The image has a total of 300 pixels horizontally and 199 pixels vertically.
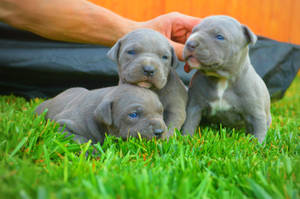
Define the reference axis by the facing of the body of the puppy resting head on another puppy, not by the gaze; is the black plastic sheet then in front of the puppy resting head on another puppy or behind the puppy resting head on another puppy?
behind

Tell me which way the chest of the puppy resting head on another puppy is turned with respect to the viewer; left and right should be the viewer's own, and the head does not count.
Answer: facing the viewer

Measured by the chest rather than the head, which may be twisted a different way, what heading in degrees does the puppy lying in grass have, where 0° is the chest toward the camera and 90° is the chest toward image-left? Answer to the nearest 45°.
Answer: approximately 315°

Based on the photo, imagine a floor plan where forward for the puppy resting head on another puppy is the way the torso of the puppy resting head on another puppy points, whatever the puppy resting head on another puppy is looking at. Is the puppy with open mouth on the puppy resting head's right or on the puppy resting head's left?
on the puppy resting head's left

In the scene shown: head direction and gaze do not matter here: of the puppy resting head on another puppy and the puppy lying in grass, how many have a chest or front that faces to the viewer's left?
0
